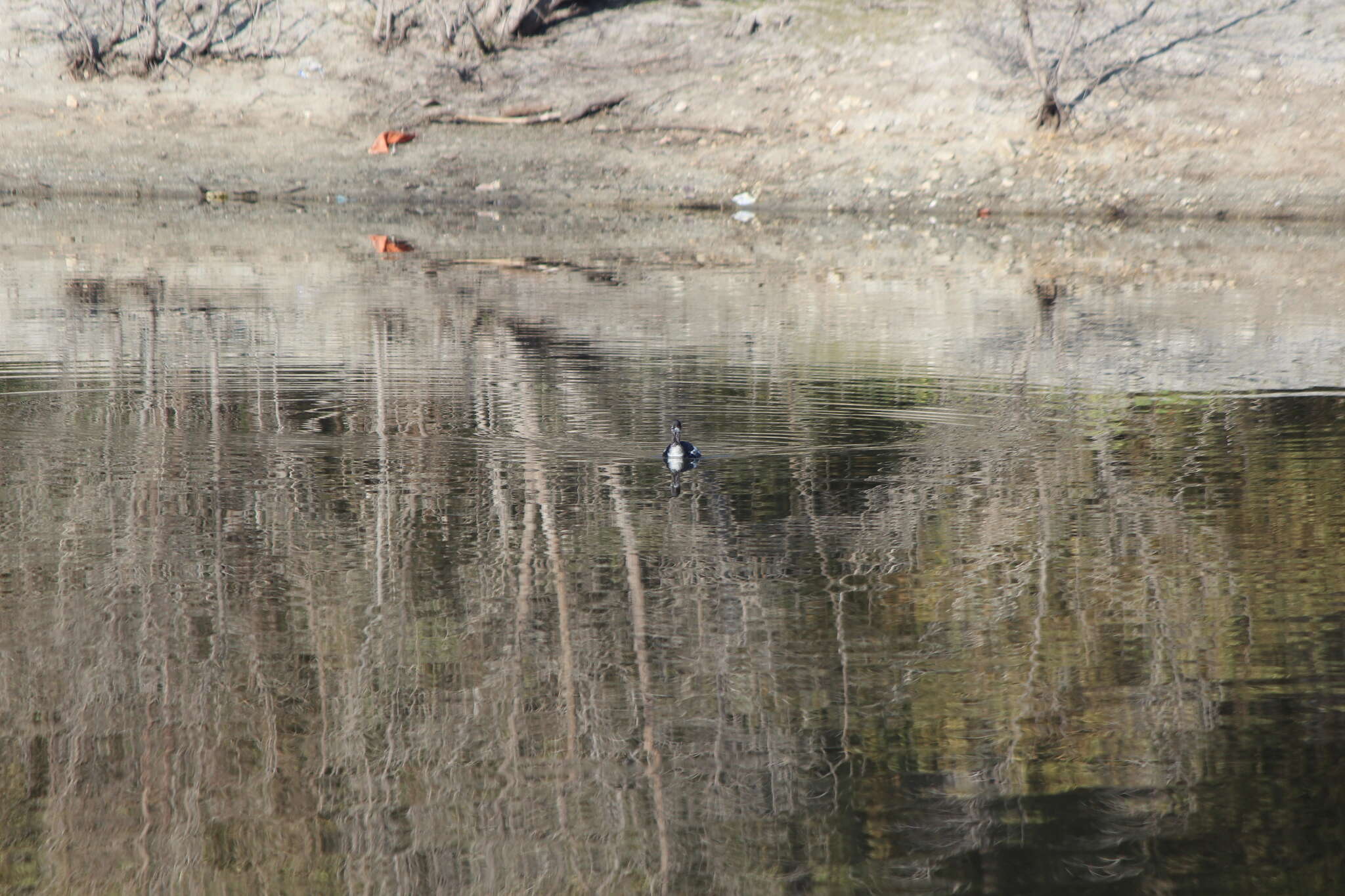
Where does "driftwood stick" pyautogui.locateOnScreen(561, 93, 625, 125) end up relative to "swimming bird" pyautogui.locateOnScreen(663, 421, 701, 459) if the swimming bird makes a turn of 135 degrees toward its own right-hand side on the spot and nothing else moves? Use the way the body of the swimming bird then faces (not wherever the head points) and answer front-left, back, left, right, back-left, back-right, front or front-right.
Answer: front

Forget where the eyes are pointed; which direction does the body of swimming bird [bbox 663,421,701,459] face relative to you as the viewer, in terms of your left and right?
facing the viewer and to the left of the viewer

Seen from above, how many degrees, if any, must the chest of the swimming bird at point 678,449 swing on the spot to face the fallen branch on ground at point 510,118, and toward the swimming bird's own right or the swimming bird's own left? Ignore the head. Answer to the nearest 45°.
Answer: approximately 135° to the swimming bird's own right

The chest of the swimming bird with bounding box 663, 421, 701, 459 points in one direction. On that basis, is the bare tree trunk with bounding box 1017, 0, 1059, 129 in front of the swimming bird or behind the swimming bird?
behind
